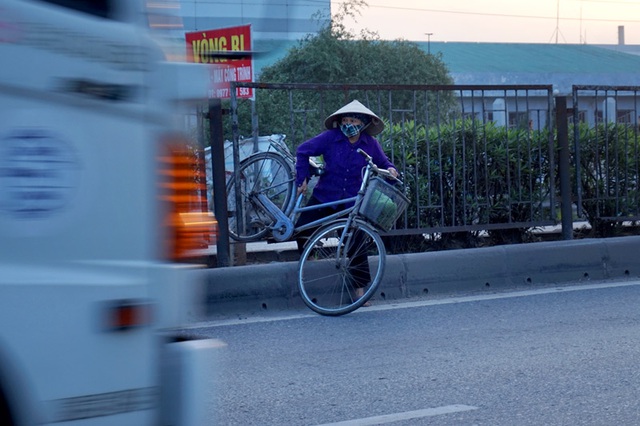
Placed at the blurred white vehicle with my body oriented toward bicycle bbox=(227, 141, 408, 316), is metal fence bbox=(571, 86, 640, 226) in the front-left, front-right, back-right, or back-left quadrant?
front-right

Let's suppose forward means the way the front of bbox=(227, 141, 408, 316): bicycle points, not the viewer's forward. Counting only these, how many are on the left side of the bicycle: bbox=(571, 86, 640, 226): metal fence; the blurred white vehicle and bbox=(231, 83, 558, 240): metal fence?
2

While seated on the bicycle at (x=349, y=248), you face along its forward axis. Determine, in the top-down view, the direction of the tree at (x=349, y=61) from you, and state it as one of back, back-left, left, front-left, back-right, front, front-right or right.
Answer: back-left

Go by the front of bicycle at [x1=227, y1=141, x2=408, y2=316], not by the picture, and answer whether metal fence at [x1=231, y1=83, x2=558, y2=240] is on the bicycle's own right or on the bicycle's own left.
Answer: on the bicycle's own left

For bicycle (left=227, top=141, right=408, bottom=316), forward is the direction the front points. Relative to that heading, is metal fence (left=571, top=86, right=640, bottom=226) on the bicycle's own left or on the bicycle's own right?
on the bicycle's own left

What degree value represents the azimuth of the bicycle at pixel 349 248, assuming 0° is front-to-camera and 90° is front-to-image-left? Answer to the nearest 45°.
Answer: approximately 315°

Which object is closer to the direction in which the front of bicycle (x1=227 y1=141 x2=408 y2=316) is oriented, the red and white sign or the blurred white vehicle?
the blurred white vehicle

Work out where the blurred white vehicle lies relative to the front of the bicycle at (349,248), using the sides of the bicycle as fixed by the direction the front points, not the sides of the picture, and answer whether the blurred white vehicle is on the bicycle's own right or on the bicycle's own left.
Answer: on the bicycle's own right

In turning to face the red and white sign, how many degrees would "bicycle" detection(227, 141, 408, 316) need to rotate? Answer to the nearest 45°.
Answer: approximately 135° to its left
